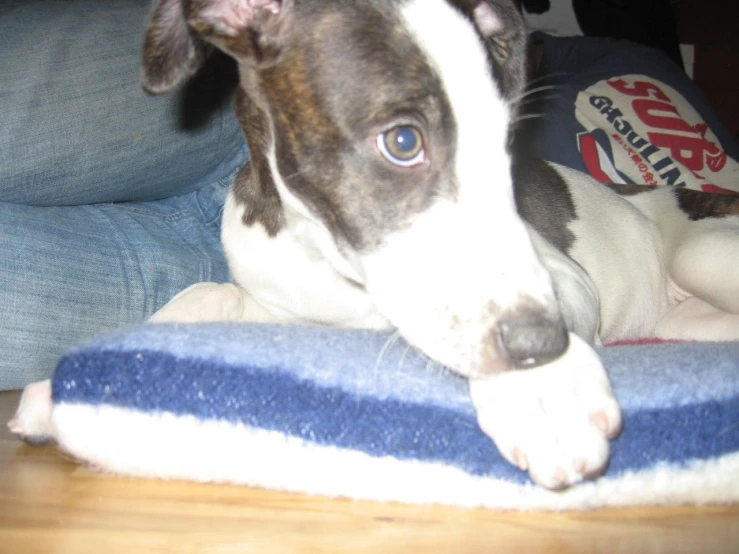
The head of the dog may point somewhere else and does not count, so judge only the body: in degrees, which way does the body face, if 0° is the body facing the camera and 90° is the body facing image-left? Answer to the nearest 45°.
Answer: approximately 45°
